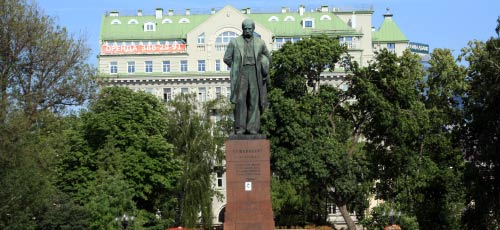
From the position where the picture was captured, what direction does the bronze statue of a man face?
facing the viewer
